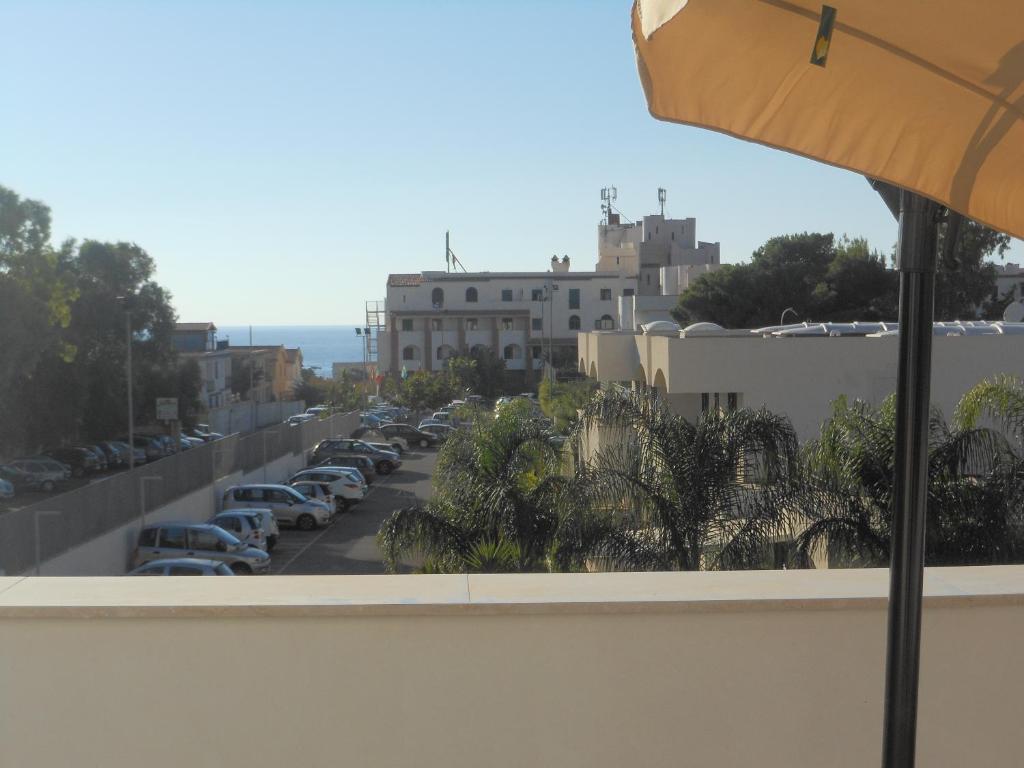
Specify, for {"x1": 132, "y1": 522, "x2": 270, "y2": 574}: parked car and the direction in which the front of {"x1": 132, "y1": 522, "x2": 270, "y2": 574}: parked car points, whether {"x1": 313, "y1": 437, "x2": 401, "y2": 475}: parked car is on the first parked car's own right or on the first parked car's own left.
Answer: on the first parked car's own left

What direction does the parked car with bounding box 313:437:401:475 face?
to the viewer's right

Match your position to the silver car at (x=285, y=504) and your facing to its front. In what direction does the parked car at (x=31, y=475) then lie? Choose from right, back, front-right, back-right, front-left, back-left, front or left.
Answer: back-left

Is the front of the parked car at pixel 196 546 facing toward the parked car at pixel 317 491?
no

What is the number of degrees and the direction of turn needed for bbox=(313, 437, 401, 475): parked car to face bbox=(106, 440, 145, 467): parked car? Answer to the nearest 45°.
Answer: approximately 135° to its left

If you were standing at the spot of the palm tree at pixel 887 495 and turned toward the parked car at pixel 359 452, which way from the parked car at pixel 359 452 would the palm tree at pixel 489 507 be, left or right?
left

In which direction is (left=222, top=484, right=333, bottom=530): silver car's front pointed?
to the viewer's right

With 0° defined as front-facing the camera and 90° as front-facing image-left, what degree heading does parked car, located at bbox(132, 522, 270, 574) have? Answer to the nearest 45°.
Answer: approximately 270°

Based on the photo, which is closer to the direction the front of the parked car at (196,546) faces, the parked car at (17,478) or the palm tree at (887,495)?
the palm tree

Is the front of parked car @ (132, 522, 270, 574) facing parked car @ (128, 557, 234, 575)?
no
